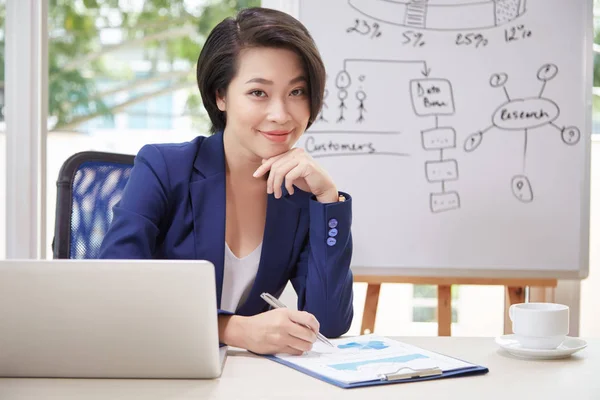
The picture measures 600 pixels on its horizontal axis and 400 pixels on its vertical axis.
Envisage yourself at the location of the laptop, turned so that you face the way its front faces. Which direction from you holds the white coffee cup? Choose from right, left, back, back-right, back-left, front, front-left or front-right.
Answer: right

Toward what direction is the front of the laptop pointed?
away from the camera

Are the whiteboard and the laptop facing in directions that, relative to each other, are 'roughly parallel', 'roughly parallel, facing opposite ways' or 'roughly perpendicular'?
roughly parallel, facing opposite ways

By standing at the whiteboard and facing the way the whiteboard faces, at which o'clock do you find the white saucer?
The white saucer is roughly at 12 o'clock from the whiteboard.

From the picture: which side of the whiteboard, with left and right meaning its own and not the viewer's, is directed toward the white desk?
front

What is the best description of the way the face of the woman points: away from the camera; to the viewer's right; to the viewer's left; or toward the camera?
toward the camera

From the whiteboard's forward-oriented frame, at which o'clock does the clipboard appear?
The clipboard is roughly at 12 o'clock from the whiteboard.

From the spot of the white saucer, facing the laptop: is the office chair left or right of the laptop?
right

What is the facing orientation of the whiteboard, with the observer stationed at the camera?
facing the viewer

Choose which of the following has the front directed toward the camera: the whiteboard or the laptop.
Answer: the whiteboard

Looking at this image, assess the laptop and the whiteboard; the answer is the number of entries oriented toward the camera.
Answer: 1

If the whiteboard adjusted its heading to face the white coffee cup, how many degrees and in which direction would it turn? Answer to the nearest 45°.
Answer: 0° — it already faces it

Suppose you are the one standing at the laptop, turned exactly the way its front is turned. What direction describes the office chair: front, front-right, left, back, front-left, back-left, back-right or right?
front
